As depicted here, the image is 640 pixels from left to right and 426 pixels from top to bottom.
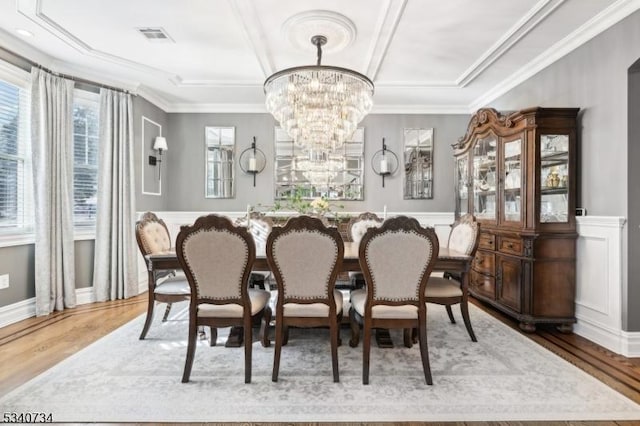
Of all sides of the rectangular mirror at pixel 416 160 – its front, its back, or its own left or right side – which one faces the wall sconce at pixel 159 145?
right

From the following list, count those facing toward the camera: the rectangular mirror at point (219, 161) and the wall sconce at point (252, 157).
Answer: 2

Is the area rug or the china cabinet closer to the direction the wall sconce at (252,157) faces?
the area rug

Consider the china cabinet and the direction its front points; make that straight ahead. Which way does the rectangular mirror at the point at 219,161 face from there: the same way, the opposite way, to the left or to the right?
to the left

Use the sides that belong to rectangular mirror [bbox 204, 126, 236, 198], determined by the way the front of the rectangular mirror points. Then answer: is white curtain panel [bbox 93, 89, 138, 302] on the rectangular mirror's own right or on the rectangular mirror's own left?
on the rectangular mirror's own right

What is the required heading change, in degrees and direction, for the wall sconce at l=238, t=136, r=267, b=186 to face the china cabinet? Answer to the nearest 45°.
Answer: approximately 45° to its left

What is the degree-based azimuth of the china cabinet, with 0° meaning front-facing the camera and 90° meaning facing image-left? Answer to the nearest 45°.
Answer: approximately 45°

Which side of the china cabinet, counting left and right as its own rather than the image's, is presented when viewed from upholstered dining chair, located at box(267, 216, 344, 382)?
front

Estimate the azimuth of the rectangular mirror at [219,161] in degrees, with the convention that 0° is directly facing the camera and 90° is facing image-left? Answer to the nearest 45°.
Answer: approximately 0°

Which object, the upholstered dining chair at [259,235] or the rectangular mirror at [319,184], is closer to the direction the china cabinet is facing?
the upholstered dining chair

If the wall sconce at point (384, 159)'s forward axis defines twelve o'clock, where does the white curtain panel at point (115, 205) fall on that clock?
The white curtain panel is roughly at 2 o'clock from the wall sconce.

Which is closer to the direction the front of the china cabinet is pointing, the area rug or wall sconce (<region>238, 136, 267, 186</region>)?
the area rug
